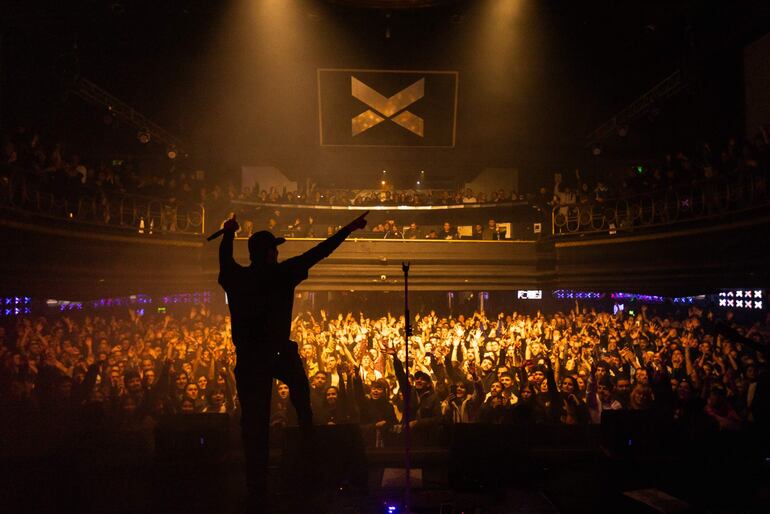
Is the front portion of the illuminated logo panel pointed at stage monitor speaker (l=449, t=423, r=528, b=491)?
yes

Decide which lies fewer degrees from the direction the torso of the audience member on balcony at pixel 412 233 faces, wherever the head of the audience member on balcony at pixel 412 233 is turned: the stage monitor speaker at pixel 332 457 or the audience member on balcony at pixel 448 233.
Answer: the stage monitor speaker

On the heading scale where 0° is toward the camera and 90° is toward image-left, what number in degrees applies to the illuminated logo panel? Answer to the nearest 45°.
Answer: approximately 0°

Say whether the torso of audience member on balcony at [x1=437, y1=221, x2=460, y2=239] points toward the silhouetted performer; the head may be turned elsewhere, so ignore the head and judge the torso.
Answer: yes

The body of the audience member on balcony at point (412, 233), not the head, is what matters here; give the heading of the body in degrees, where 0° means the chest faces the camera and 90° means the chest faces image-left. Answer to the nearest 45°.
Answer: approximately 0°

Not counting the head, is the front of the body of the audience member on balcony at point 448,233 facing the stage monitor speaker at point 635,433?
yes

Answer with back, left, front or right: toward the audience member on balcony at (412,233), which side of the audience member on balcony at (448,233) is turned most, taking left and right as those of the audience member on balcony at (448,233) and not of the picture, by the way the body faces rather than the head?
right
